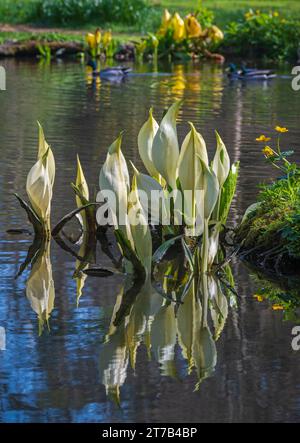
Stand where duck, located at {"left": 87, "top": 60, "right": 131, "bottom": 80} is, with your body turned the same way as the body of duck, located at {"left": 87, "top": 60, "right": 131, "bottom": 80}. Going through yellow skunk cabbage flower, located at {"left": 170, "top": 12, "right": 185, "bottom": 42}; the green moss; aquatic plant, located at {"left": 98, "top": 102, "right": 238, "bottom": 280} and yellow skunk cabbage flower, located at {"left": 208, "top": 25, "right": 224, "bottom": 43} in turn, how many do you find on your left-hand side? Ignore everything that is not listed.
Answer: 2

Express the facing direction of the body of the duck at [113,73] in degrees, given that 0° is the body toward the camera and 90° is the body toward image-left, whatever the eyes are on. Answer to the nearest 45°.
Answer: approximately 90°

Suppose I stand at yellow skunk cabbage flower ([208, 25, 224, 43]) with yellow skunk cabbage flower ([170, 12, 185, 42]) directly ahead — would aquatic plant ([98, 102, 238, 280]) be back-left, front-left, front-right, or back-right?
front-left

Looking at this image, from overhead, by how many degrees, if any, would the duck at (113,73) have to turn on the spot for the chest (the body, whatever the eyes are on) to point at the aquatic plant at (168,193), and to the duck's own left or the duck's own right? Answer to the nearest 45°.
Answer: approximately 90° to the duck's own left

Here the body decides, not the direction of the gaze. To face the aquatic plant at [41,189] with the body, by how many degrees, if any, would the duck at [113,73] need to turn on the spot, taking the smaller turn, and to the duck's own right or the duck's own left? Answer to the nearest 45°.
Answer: approximately 90° to the duck's own left

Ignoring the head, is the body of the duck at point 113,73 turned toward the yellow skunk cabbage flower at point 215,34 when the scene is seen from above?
no

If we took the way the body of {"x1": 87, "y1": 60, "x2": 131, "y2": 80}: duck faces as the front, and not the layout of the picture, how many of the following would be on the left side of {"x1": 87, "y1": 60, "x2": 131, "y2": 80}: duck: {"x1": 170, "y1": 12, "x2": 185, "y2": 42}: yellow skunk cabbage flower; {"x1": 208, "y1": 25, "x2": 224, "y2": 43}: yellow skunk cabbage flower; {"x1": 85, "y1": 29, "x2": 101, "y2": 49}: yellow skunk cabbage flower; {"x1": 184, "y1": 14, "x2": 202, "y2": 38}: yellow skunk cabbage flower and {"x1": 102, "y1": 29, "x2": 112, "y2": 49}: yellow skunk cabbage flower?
0

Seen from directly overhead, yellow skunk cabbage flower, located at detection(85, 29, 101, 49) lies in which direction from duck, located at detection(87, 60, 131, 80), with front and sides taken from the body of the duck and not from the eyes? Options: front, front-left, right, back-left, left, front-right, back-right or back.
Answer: right

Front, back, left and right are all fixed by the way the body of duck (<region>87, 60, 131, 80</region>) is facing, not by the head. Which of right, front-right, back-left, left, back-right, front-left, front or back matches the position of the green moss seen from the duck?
left

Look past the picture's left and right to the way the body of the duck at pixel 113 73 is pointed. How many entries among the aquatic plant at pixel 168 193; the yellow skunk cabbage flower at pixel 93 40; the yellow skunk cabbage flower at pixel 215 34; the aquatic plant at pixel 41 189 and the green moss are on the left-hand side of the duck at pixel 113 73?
3

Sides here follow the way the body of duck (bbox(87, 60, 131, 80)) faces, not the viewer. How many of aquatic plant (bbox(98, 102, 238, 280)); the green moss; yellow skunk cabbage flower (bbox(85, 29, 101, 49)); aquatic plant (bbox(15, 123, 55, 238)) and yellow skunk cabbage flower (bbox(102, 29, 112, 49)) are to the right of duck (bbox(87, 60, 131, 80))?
2

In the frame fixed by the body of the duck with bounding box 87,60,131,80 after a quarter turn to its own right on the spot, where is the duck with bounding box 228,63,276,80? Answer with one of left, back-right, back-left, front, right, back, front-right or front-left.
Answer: right

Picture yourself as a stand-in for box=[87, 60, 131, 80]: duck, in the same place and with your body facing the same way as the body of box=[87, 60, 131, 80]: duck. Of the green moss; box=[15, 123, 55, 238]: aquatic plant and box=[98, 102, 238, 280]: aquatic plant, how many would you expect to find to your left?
3

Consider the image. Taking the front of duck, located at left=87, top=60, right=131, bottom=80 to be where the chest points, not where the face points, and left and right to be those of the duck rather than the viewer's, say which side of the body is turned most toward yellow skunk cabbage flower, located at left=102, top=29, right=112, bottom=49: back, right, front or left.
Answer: right

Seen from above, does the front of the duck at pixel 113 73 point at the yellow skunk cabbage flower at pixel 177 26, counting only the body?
no

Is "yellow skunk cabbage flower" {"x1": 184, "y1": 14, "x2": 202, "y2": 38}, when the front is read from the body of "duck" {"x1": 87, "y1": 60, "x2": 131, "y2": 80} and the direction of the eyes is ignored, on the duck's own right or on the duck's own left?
on the duck's own right
